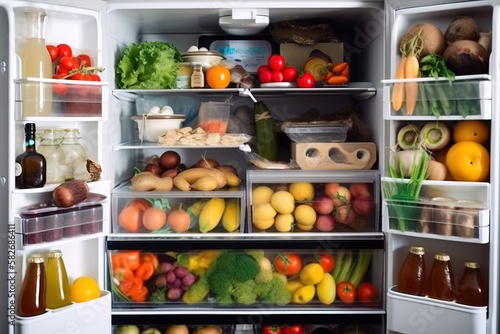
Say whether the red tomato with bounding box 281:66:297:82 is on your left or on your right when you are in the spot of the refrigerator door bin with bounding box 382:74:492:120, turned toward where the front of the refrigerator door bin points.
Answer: on your right

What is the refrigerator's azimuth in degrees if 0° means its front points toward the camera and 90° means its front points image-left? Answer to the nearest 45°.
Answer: approximately 0°

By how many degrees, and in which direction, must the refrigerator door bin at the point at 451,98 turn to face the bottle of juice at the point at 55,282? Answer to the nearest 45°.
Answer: approximately 90° to its right

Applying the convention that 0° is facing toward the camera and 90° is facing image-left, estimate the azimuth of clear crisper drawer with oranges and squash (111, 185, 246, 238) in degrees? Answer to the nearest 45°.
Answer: approximately 0°

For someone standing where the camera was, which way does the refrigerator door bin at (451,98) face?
facing the viewer

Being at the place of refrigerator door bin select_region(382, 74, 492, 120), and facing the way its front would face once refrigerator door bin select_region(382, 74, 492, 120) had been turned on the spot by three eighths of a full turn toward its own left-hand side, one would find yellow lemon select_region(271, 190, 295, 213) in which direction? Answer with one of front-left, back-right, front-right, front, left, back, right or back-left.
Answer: back-left

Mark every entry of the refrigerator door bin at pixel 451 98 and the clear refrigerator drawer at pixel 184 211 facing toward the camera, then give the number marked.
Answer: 2
